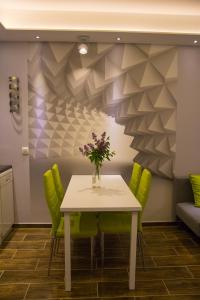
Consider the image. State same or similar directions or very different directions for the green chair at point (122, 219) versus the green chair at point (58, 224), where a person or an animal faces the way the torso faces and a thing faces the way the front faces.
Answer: very different directions

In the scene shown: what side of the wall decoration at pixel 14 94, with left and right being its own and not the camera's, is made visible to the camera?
front

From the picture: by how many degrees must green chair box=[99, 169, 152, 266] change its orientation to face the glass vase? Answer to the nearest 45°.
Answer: approximately 45° to its right

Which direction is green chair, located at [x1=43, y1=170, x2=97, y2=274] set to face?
to the viewer's right

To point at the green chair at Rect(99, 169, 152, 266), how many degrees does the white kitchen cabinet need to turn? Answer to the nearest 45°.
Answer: approximately 45° to its right

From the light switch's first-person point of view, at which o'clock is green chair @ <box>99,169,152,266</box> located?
The green chair is roughly at 11 o'clock from the light switch.

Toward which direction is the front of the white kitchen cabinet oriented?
to the viewer's right

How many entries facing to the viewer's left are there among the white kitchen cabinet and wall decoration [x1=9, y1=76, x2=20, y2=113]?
0

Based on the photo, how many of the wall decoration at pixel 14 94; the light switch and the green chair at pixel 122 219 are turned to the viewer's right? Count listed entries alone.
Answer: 0

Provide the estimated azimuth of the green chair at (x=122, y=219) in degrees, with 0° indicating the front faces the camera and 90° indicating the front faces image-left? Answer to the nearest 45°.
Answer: approximately 90°

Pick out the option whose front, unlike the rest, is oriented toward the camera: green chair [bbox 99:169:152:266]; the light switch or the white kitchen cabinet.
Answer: the light switch

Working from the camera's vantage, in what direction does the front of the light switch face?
facing the viewer
